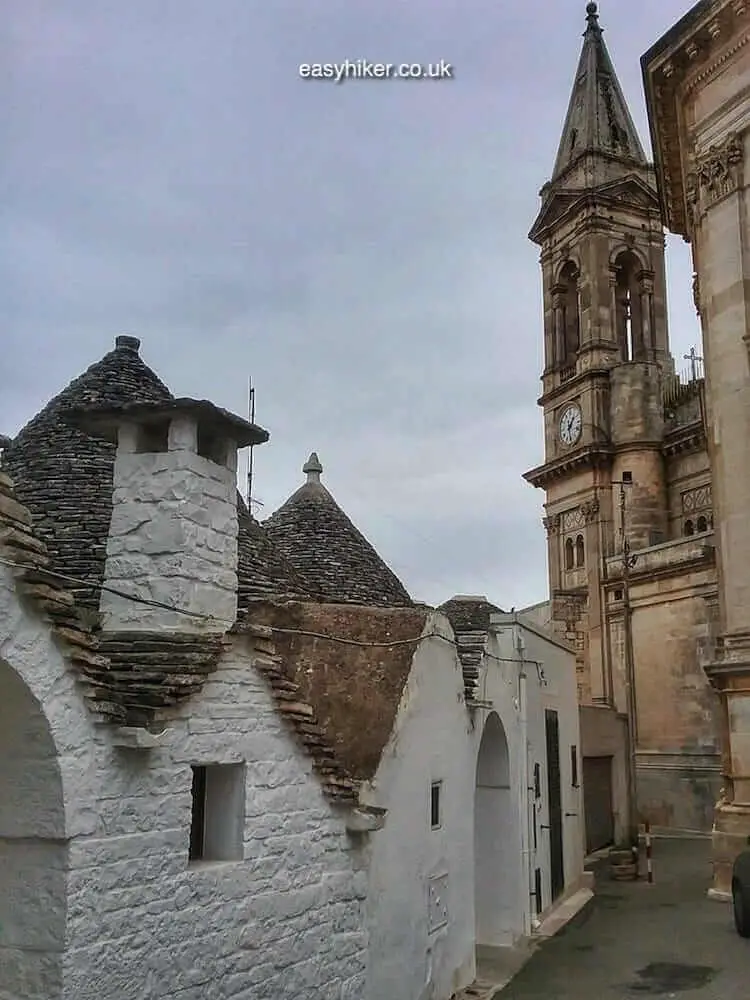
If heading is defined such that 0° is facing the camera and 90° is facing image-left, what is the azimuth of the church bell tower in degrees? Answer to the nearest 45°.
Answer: approximately 45°
